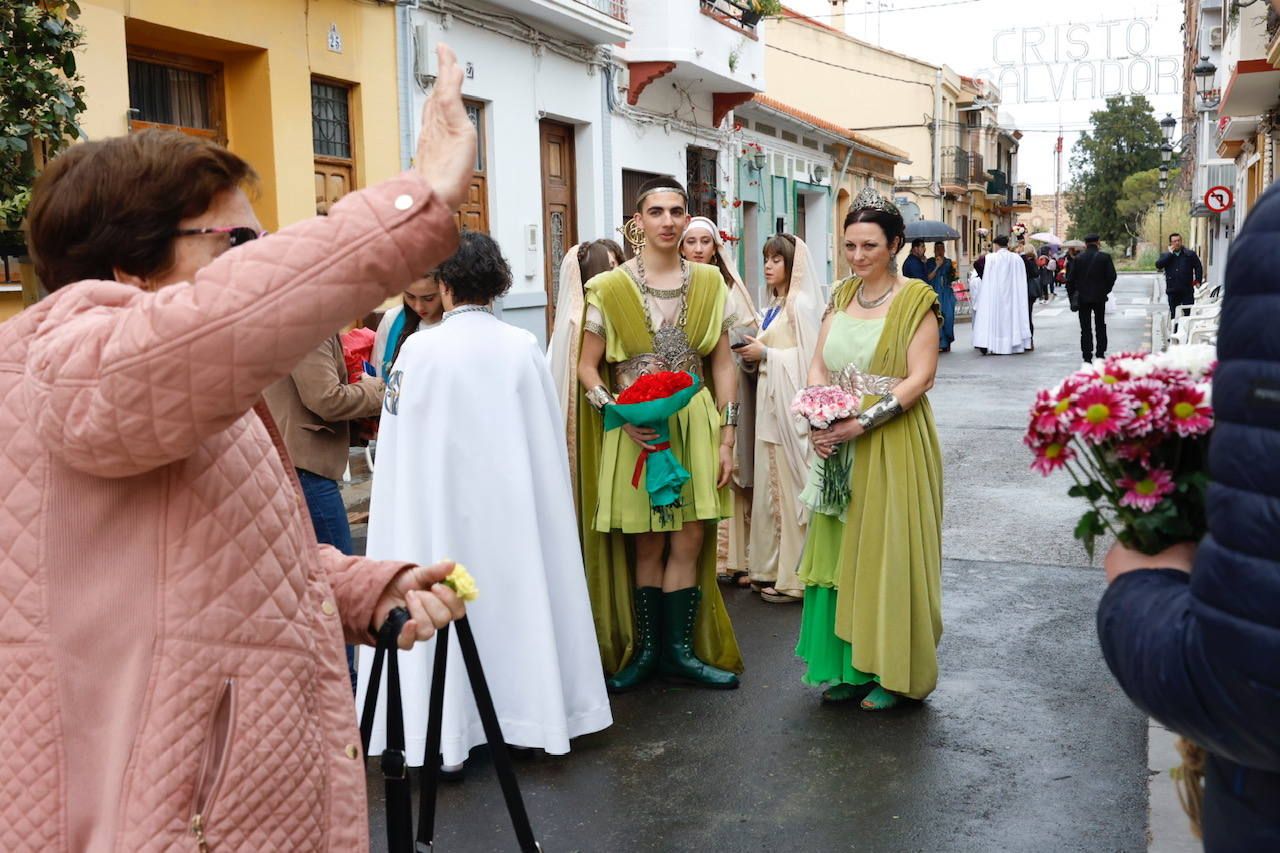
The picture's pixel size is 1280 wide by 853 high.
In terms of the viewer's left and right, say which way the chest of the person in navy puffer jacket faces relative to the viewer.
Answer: facing to the left of the viewer

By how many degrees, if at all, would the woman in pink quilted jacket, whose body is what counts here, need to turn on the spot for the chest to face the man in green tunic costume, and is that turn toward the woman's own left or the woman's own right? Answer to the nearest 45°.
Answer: approximately 45° to the woman's own left

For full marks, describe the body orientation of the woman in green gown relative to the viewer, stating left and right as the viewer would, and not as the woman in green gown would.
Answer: facing the viewer and to the left of the viewer

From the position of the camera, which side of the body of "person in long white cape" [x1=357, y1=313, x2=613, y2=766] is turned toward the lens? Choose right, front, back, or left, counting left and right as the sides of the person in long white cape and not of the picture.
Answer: back

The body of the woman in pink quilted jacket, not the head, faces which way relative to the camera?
to the viewer's right

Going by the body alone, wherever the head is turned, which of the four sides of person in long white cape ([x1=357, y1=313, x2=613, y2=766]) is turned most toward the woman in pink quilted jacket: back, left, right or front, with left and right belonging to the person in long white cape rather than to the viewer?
back

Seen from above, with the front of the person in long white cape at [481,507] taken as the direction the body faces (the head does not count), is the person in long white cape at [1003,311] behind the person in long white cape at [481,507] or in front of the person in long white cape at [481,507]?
in front

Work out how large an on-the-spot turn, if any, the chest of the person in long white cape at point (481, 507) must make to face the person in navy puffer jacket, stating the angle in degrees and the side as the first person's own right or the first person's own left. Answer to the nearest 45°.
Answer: approximately 180°

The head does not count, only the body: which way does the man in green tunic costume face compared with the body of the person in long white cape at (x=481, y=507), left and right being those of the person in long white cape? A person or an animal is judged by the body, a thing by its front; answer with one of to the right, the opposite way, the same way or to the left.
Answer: the opposite way

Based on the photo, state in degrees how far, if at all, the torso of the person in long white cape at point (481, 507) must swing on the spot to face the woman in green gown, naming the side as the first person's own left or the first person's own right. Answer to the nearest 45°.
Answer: approximately 90° to the first person's own right

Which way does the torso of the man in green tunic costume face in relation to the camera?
toward the camera

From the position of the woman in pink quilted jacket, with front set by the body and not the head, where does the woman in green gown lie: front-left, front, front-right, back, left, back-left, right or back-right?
front-left

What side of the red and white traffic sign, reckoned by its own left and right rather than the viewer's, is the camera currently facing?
front
